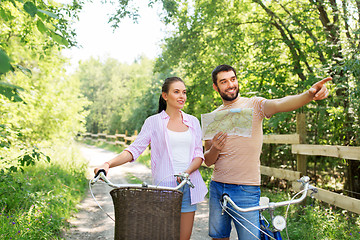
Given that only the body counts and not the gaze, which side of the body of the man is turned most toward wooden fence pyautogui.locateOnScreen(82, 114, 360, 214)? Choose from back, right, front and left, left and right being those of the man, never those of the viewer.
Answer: back

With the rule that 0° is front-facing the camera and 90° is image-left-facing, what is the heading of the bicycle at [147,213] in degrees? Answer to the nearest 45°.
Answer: approximately 0°

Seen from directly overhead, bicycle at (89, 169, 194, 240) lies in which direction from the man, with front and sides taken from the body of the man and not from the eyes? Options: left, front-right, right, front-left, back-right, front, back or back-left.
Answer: front-right

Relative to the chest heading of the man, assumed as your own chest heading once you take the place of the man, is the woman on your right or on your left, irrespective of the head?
on your right

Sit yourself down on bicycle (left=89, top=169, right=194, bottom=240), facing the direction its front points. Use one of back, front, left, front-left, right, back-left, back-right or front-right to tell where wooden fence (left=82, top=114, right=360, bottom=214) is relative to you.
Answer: back-left

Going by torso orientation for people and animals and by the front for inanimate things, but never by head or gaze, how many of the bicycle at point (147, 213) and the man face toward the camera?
2

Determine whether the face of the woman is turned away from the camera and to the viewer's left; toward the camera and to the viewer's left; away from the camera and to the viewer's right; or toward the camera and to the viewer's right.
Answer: toward the camera and to the viewer's right
